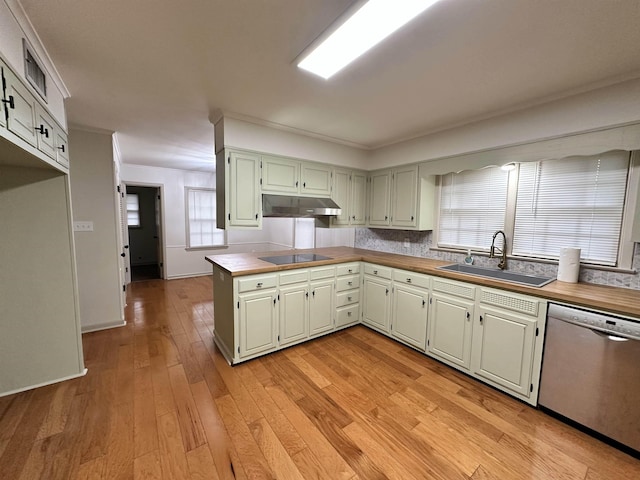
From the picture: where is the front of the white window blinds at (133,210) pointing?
toward the camera

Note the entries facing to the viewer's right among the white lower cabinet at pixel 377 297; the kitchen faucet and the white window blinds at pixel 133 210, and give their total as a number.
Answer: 0

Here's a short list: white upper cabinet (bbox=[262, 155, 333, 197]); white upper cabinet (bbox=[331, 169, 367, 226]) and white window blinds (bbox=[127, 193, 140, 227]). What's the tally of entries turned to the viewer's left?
0

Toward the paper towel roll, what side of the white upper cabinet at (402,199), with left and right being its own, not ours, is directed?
left

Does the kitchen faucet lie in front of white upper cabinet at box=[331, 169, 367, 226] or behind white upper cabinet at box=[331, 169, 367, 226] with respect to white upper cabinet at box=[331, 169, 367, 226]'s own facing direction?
in front

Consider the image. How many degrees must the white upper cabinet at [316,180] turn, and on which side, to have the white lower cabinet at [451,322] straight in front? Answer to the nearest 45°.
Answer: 0° — it already faces it

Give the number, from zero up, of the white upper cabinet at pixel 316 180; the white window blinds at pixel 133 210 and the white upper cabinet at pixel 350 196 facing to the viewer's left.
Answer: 0

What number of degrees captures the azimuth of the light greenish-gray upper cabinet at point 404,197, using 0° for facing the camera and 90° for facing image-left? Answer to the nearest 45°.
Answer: approximately 45°

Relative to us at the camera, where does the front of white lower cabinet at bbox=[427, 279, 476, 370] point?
facing the viewer and to the left of the viewer

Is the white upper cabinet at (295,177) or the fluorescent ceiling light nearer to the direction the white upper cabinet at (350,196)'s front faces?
the fluorescent ceiling light

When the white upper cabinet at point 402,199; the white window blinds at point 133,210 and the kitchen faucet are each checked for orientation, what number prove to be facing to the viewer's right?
0

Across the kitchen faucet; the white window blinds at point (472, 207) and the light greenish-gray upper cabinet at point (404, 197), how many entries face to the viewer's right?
0

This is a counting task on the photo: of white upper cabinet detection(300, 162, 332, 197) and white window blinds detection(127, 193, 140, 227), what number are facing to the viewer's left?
0

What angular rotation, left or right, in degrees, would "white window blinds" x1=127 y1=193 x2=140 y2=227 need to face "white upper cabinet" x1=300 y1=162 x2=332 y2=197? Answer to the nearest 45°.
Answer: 0° — it already faces it
